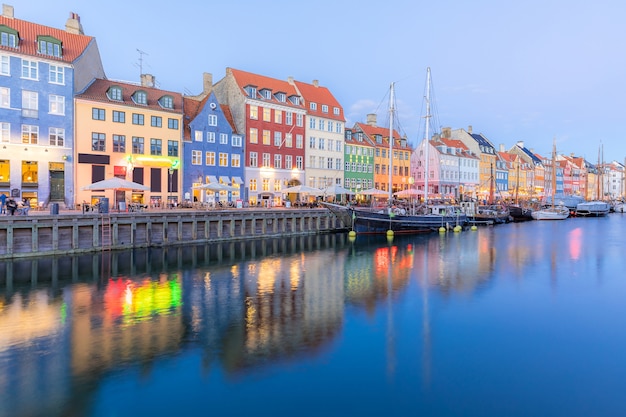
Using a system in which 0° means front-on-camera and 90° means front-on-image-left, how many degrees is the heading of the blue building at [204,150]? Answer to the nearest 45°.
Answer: approximately 315°

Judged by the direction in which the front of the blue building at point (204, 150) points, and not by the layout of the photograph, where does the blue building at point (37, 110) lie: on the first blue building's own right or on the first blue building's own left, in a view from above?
on the first blue building's own right

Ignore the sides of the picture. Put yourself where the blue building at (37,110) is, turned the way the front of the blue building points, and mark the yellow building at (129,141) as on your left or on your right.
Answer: on your left

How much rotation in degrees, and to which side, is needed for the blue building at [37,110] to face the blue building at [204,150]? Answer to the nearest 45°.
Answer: approximately 90° to its left

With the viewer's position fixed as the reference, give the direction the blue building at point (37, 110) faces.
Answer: facing the viewer

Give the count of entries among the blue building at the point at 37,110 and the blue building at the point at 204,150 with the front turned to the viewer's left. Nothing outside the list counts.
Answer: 0
